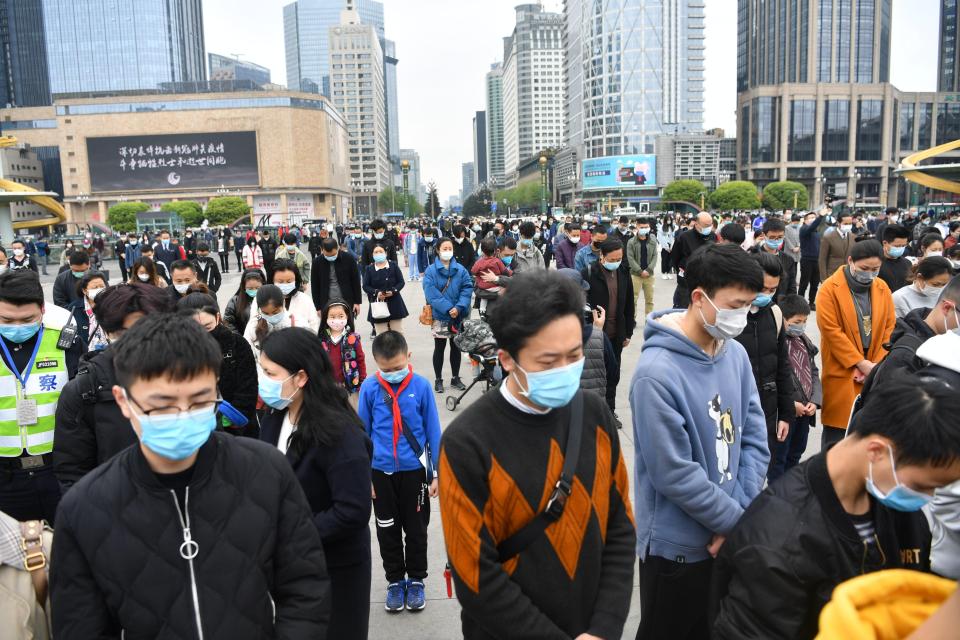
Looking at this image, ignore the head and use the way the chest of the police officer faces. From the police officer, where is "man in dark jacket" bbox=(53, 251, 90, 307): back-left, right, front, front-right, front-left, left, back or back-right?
back

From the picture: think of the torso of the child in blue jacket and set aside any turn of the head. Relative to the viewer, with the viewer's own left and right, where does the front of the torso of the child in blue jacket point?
facing the viewer

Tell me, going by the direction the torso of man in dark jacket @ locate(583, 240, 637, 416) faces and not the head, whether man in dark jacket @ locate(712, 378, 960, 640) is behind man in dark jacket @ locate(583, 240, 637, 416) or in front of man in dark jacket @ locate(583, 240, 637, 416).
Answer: in front

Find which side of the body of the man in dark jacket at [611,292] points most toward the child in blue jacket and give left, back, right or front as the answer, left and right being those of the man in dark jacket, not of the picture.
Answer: front

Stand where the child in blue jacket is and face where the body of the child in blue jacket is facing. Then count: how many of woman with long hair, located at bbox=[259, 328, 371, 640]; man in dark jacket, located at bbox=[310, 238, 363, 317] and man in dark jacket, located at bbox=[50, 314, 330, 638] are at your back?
1

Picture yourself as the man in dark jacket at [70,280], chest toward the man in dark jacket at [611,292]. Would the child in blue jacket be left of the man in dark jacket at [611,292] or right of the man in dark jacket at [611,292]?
right

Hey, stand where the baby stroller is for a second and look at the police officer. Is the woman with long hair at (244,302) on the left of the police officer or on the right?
right

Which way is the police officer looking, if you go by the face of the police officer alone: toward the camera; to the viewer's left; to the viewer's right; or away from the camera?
toward the camera

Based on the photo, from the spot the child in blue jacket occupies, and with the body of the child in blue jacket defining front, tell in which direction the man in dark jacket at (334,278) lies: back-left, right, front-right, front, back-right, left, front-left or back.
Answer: back

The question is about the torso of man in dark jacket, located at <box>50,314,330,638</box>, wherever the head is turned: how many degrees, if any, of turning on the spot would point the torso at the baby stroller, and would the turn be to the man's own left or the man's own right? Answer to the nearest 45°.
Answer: approximately 135° to the man's own left

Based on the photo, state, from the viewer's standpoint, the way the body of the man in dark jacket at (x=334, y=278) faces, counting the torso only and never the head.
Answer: toward the camera

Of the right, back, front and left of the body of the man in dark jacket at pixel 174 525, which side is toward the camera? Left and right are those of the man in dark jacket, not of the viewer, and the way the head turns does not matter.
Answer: front

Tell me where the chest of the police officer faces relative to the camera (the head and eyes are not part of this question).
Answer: toward the camera

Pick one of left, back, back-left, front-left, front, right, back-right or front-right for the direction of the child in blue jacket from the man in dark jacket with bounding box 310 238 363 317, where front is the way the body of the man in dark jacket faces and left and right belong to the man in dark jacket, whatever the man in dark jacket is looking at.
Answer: front

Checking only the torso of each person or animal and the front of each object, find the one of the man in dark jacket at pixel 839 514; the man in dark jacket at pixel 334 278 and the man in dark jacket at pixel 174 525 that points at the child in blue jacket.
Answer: the man in dark jacket at pixel 334 278
